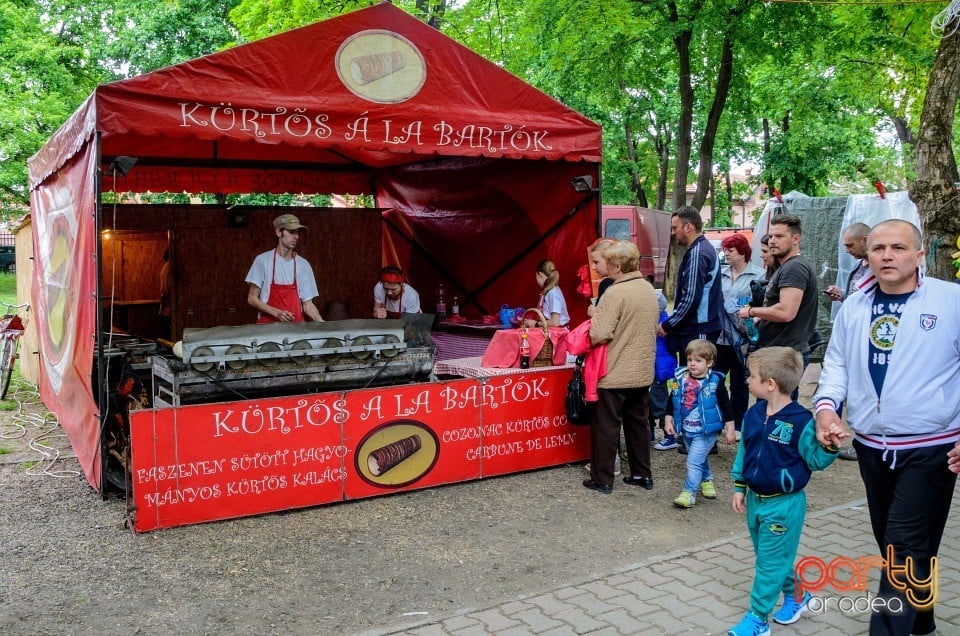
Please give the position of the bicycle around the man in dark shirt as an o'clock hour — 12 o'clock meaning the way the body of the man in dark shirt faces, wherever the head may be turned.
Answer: The bicycle is roughly at 12 o'clock from the man in dark shirt.

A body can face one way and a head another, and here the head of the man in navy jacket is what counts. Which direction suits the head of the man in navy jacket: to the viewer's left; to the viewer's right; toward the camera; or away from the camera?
to the viewer's left

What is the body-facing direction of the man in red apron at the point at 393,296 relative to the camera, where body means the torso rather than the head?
toward the camera

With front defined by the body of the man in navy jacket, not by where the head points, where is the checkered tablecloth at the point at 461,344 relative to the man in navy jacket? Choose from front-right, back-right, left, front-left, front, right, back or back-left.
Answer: front-right

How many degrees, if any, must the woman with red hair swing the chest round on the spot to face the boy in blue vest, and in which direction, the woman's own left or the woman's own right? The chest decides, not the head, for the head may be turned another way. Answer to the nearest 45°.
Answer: approximately 45° to the woman's own left

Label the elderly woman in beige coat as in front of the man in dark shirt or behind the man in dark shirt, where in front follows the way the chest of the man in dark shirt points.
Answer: in front

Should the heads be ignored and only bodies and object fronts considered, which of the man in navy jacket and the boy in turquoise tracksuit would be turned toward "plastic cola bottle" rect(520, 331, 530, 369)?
the man in navy jacket

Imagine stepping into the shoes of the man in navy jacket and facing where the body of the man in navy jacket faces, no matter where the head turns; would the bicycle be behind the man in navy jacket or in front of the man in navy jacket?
in front

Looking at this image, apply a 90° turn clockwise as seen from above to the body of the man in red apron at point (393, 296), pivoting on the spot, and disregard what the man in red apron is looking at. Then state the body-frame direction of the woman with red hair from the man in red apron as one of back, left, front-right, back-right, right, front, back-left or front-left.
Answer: back-left

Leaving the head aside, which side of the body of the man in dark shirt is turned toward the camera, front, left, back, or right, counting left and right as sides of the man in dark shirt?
left

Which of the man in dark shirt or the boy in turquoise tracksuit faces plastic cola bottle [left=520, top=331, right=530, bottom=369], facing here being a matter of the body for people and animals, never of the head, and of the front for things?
the man in dark shirt

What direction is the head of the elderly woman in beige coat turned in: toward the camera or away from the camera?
away from the camera

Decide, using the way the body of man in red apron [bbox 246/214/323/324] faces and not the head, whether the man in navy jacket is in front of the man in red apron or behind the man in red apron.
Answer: in front

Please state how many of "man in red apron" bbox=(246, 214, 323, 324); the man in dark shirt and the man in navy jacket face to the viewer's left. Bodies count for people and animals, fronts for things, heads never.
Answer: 2

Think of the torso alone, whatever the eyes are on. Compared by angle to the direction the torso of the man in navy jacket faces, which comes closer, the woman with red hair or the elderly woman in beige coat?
the elderly woman in beige coat
